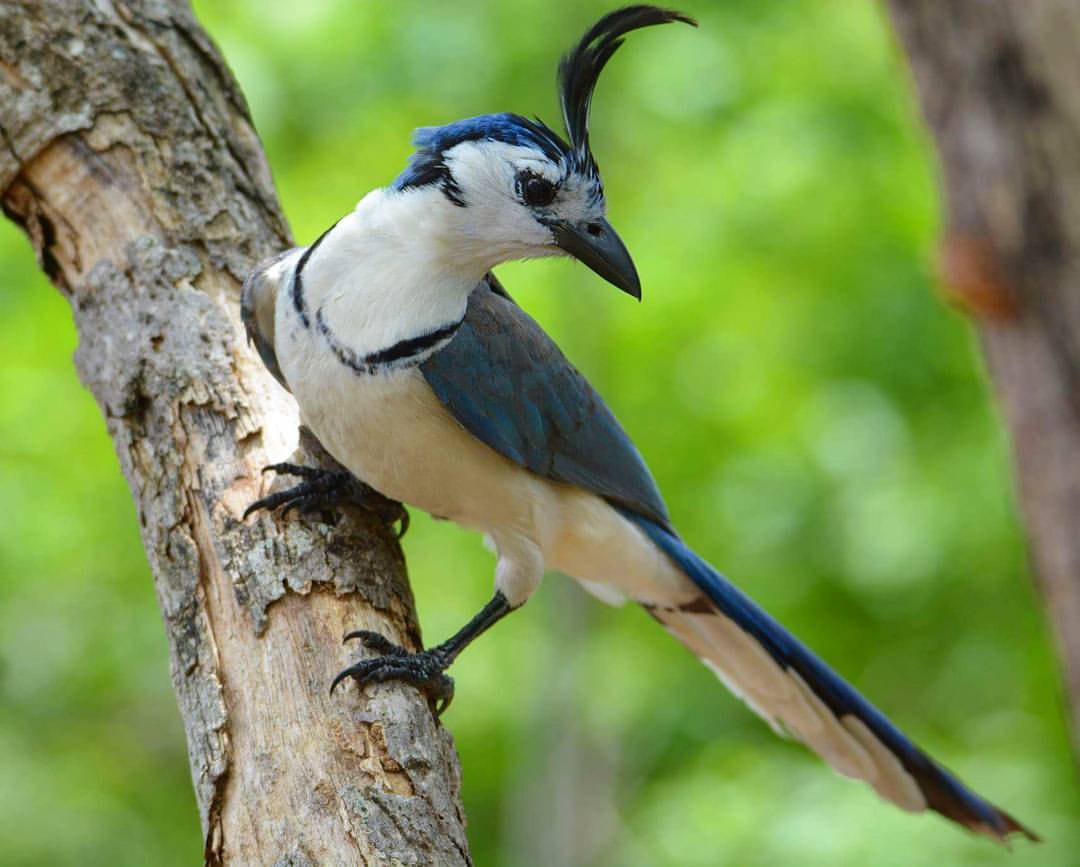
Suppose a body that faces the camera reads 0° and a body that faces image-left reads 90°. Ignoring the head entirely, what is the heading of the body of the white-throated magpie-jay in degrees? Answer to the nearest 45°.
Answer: approximately 45°

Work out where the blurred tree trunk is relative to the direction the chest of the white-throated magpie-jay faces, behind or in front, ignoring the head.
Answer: behind
